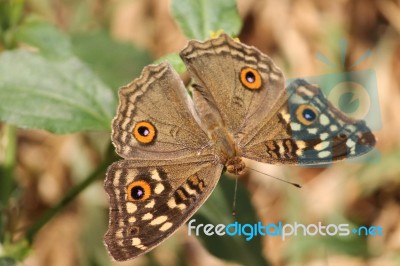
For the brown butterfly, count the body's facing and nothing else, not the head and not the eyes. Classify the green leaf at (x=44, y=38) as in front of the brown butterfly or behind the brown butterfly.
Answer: behind

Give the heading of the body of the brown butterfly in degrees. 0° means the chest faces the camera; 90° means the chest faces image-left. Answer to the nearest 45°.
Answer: approximately 315°

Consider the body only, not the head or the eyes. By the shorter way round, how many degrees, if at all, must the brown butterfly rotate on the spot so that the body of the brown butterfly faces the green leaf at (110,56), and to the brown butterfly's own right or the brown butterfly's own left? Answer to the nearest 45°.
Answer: approximately 180°
